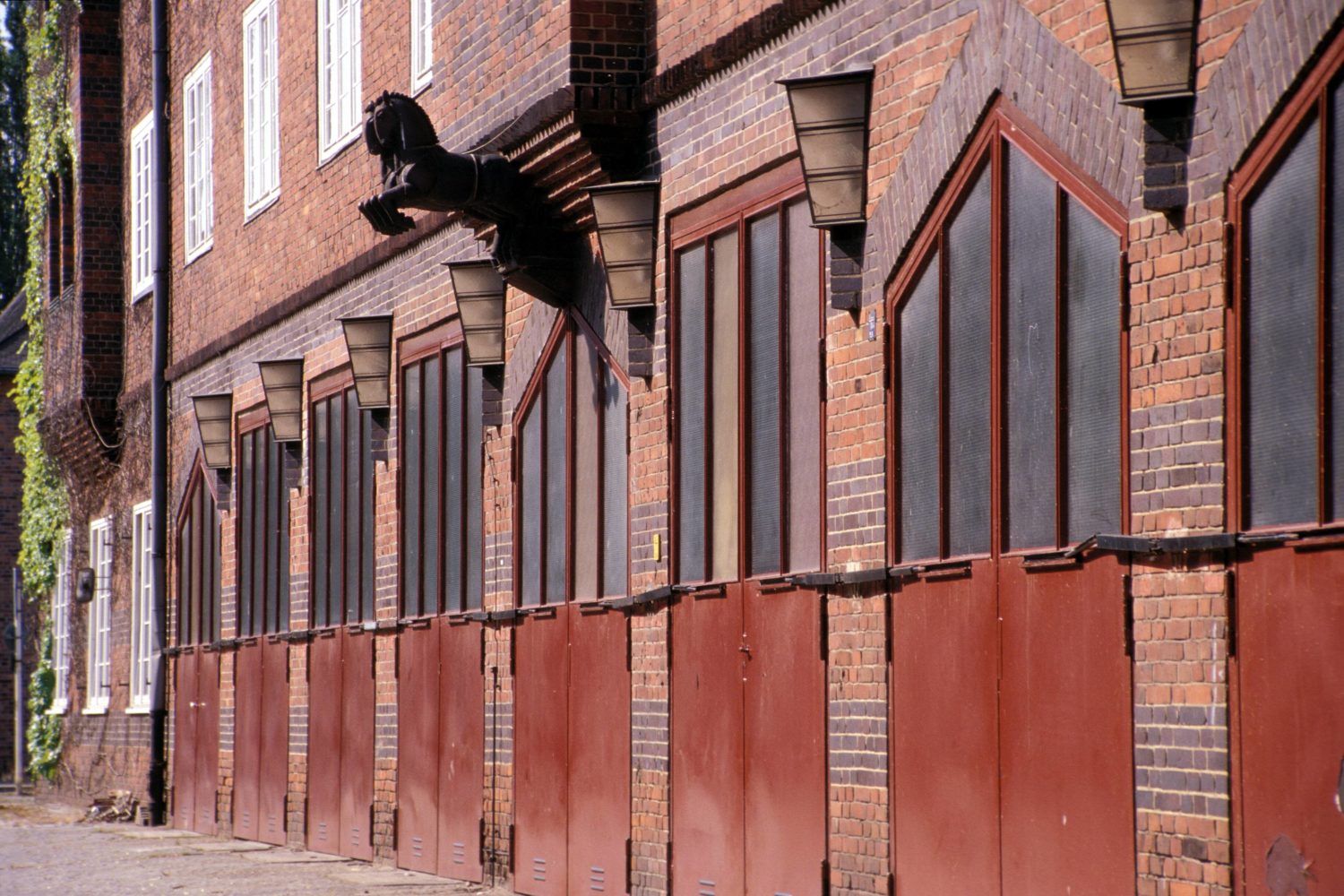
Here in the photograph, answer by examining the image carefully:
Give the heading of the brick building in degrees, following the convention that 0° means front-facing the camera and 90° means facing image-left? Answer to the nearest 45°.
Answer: approximately 45°

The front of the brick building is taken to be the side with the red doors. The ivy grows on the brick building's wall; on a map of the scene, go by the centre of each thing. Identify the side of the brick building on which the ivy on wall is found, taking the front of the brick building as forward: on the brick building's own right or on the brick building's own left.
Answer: on the brick building's own right
